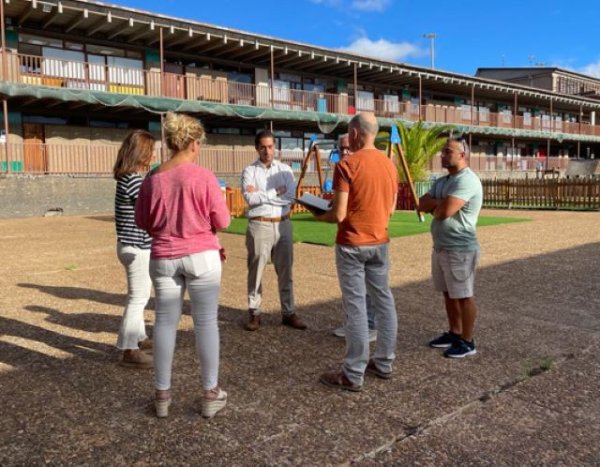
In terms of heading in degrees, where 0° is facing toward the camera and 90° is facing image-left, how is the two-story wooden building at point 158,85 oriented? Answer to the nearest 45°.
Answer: approximately 315°

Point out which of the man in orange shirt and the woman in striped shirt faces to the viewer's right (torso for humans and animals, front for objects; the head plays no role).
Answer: the woman in striped shirt

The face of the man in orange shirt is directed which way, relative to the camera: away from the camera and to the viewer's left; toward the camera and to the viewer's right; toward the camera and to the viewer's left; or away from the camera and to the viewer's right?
away from the camera and to the viewer's left

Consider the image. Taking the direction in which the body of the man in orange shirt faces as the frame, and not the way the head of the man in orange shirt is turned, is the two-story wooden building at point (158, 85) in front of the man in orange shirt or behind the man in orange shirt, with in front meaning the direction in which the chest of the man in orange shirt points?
in front

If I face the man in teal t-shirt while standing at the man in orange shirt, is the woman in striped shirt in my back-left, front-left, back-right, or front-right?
back-left

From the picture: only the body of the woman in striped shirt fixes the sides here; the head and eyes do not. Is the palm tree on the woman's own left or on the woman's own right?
on the woman's own left

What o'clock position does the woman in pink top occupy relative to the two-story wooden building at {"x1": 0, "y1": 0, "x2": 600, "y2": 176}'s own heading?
The woman in pink top is roughly at 1 o'clock from the two-story wooden building.

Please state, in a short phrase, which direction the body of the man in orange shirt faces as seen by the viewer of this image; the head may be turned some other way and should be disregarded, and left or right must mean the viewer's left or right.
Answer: facing away from the viewer and to the left of the viewer

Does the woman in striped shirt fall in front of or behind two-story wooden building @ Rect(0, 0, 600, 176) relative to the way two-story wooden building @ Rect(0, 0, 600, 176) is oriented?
in front

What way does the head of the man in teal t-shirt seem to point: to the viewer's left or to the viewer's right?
to the viewer's left

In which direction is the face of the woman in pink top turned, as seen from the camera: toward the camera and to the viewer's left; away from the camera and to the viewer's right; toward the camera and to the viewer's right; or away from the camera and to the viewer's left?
away from the camera and to the viewer's right

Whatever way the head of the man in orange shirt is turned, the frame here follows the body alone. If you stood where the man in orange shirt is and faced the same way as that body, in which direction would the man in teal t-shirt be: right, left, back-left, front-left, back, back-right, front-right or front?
right

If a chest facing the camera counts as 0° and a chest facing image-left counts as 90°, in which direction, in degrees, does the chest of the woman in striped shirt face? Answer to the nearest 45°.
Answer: approximately 270°

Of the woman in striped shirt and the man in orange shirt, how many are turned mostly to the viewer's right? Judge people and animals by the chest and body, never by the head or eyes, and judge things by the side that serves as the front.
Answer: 1

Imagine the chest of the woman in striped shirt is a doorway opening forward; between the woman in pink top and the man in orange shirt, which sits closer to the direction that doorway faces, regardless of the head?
the man in orange shirt
